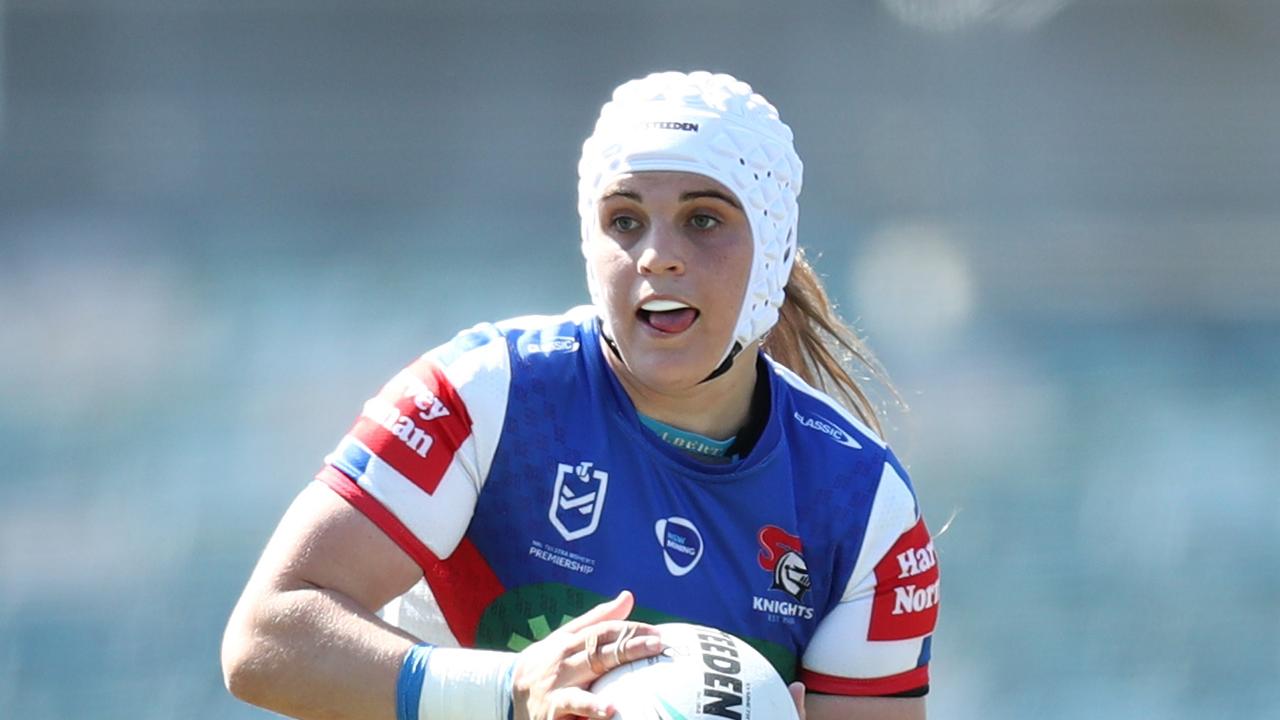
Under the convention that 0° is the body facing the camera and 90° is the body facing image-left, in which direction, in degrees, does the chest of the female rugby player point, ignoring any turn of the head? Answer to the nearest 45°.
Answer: approximately 0°
